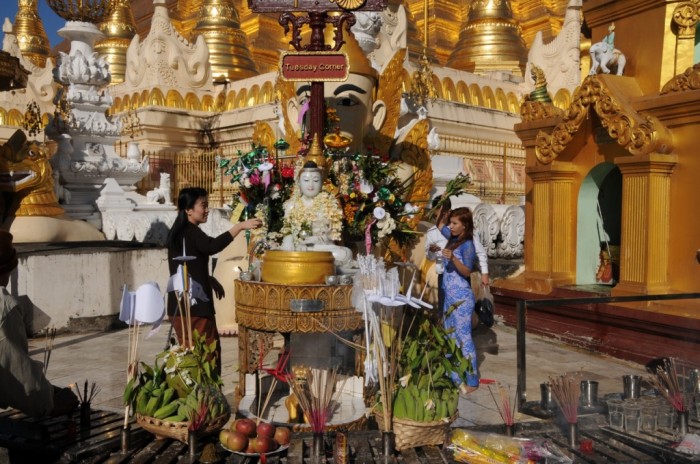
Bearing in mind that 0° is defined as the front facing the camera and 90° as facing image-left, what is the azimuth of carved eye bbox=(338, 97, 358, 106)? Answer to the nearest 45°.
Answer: approximately 0°

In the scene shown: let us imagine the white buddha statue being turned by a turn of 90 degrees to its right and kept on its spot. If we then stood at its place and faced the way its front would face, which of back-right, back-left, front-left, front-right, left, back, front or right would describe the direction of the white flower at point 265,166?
front-right

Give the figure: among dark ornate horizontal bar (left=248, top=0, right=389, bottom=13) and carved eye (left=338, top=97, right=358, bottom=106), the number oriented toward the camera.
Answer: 2

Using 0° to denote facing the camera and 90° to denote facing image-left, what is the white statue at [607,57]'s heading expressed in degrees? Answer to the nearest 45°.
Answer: approximately 45°

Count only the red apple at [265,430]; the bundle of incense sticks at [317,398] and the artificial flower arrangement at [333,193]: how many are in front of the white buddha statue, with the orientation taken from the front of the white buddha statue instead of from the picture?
2
